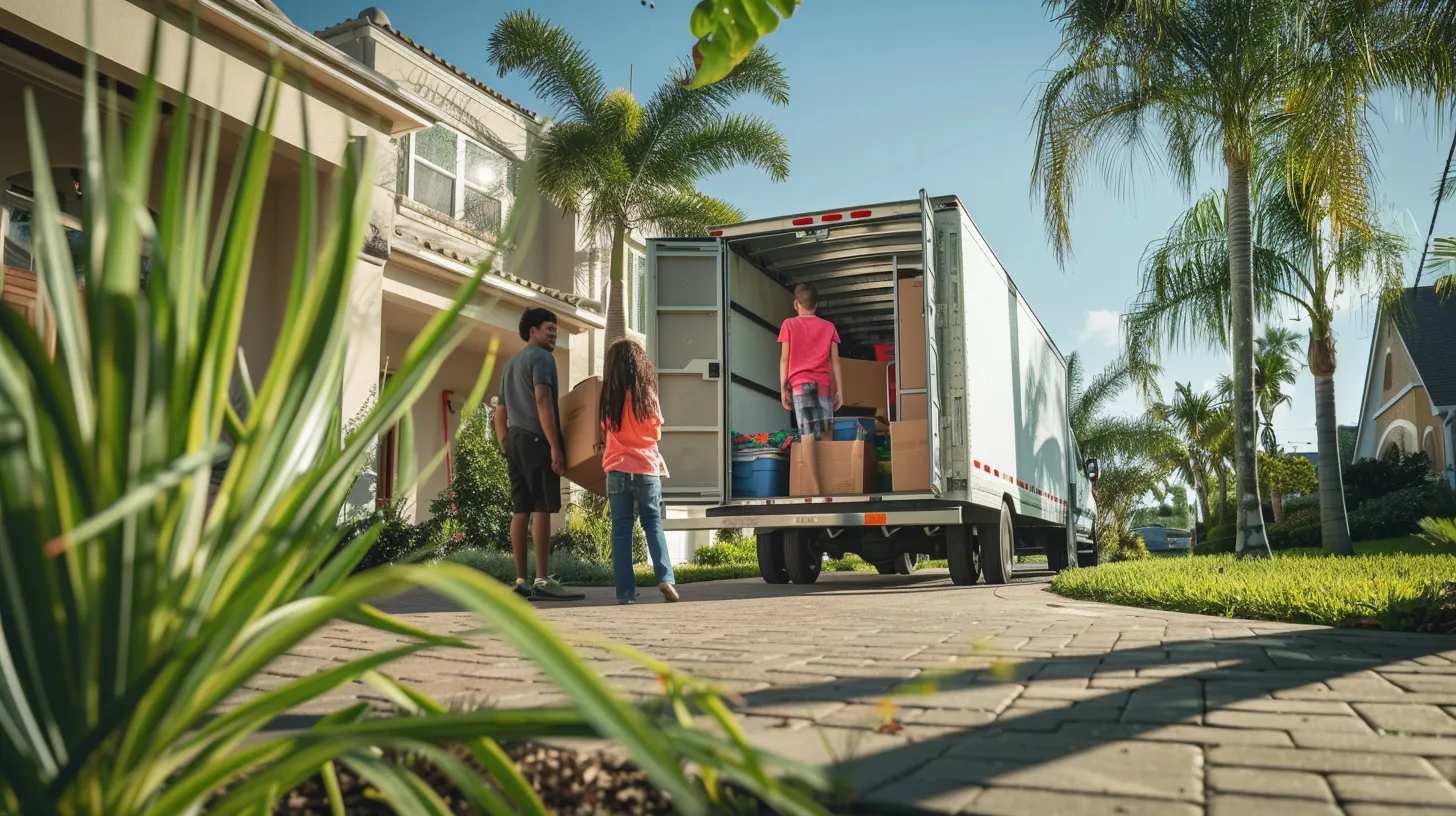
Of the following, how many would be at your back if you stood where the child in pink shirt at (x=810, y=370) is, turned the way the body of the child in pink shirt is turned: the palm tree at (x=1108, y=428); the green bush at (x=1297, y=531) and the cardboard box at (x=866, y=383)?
0

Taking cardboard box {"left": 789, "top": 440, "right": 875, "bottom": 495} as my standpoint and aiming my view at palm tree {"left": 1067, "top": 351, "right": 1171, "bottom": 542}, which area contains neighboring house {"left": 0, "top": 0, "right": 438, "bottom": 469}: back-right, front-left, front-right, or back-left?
back-left

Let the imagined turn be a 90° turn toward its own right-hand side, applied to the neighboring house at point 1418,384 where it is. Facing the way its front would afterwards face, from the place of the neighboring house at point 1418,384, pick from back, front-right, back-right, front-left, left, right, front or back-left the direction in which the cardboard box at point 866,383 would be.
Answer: back-left

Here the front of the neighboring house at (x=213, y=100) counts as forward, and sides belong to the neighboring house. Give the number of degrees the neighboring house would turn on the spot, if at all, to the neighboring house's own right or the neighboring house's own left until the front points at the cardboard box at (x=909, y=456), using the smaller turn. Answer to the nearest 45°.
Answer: approximately 45° to the neighboring house's own left

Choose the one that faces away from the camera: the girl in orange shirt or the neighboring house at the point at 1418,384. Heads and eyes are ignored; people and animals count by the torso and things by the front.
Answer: the girl in orange shirt

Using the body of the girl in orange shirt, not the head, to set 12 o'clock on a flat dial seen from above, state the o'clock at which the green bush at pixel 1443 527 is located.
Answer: The green bush is roughly at 3 o'clock from the girl in orange shirt.

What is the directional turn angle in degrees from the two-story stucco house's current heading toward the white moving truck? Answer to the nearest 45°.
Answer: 0° — it already faces it

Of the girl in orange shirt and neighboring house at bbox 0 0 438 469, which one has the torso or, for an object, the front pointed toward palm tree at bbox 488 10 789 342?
the girl in orange shirt

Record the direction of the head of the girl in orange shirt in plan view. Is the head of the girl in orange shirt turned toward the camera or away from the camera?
away from the camera

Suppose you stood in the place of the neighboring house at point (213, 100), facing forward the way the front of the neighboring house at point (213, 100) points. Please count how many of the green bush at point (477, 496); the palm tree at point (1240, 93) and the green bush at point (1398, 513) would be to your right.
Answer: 0

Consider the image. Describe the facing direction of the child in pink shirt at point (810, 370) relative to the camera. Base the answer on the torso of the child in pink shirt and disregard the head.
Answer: away from the camera

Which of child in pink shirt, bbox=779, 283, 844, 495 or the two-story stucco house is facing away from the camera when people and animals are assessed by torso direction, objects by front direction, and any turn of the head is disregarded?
the child in pink shirt

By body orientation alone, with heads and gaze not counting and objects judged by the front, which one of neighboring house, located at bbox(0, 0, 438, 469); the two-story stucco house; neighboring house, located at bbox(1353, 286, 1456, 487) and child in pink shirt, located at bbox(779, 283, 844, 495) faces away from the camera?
the child in pink shirt

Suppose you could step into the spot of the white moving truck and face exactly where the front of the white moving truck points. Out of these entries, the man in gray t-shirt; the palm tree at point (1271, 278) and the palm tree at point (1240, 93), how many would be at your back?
1

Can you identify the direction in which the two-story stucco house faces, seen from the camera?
facing the viewer and to the right of the viewer

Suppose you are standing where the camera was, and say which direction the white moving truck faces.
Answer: facing away from the viewer and to the right of the viewer

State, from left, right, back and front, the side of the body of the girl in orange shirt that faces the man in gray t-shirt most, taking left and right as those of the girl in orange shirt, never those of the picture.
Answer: left

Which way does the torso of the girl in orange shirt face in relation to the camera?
away from the camera

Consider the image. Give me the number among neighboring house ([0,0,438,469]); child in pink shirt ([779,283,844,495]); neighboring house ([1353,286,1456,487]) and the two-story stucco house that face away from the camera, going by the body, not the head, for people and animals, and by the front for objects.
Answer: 1
